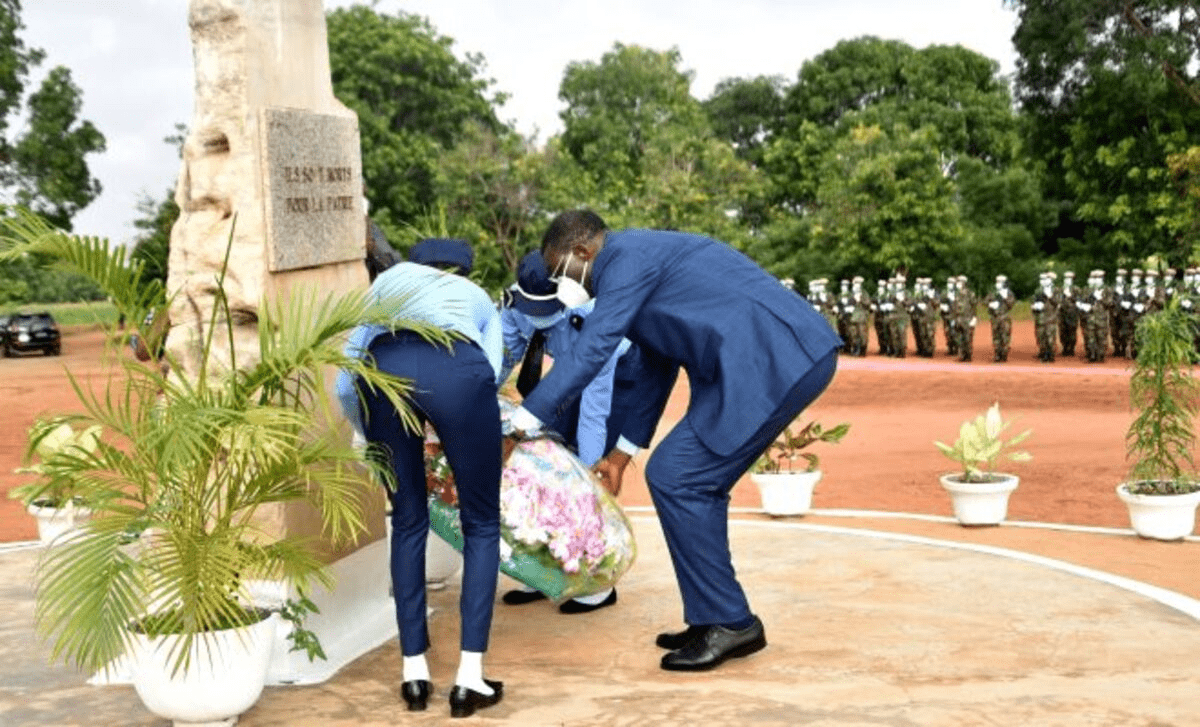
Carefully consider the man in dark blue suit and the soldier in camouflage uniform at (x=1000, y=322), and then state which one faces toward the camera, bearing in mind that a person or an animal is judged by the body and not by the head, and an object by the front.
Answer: the soldier in camouflage uniform

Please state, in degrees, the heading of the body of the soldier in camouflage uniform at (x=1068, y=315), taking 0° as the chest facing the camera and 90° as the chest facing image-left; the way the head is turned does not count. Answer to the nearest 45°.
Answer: approximately 0°

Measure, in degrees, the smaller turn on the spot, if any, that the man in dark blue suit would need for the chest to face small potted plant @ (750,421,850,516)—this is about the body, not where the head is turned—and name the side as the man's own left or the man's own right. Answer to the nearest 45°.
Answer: approximately 90° to the man's own right

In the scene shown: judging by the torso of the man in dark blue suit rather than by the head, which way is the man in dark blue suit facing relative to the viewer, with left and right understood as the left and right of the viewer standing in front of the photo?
facing to the left of the viewer

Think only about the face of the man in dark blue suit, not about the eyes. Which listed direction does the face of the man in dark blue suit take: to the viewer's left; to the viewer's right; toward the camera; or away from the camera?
to the viewer's left

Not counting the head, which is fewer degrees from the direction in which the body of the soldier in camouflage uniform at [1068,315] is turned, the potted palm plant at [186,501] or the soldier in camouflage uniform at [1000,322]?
the potted palm plant

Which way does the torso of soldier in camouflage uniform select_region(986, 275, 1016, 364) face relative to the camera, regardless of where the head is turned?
toward the camera

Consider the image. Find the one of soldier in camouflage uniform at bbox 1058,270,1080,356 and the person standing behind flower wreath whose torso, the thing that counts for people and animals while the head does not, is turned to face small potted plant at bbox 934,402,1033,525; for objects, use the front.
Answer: the soldier in camouflage uniform

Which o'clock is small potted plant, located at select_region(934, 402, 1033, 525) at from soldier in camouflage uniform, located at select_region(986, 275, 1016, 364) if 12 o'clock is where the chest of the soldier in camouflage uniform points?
The small potted plant is roughly at 12 o'clock from the soldier in camouflage uniform.

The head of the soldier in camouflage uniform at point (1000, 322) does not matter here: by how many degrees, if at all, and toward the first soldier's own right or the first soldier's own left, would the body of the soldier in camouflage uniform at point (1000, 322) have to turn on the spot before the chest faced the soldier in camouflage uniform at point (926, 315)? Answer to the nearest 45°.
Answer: approximately 135° to the first soldier's own right

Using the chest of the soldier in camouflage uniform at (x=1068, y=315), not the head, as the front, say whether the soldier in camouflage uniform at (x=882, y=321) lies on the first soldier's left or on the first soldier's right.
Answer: on the first soldier's right

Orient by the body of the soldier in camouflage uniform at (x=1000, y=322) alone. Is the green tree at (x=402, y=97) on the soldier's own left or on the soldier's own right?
on the soldier's own right

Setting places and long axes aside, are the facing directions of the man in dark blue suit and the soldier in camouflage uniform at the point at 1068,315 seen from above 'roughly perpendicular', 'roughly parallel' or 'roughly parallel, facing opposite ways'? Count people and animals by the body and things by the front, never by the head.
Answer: roughly perpendicular

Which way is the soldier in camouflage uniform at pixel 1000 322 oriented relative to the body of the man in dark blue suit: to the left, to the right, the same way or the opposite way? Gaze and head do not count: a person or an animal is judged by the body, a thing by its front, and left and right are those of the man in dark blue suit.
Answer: to the left
